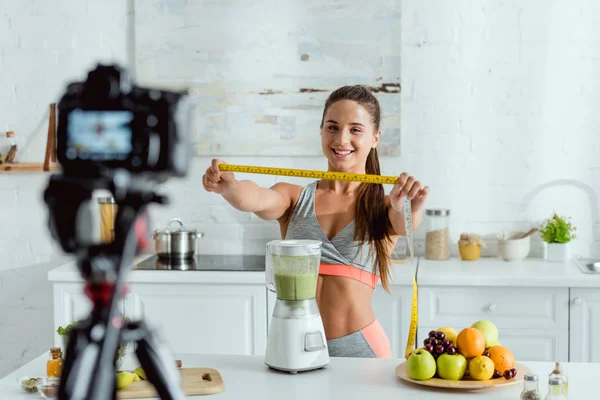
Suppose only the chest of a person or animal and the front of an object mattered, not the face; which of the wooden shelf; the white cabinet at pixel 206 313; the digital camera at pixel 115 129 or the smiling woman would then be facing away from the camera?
the digital camera

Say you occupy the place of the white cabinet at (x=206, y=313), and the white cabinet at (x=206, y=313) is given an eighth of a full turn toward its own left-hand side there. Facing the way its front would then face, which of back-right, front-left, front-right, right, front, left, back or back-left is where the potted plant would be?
front-left

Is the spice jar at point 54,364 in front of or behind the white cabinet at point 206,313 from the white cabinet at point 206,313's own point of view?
in front

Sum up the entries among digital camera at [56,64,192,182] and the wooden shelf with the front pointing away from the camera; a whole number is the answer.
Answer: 1

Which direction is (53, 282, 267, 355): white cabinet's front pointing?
toward the camera

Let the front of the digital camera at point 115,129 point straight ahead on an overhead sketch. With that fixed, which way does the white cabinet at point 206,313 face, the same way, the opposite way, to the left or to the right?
the opposite way

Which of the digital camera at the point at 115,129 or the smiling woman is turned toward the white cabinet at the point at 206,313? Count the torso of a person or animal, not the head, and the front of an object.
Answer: the digital camera

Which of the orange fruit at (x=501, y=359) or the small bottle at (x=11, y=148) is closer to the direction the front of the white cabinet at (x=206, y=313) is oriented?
the orange fruit

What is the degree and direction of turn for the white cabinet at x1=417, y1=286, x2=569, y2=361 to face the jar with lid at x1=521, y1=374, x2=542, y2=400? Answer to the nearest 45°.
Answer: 0° — it already faces it

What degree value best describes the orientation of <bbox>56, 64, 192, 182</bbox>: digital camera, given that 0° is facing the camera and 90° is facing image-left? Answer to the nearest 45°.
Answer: approximately 180°

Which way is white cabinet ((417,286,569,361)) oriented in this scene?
toward the camera

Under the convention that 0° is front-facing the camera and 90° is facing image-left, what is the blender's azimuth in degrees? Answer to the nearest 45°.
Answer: approximately 315°

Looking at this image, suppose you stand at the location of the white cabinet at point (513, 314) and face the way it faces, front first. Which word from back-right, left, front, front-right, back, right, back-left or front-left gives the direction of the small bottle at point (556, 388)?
front
